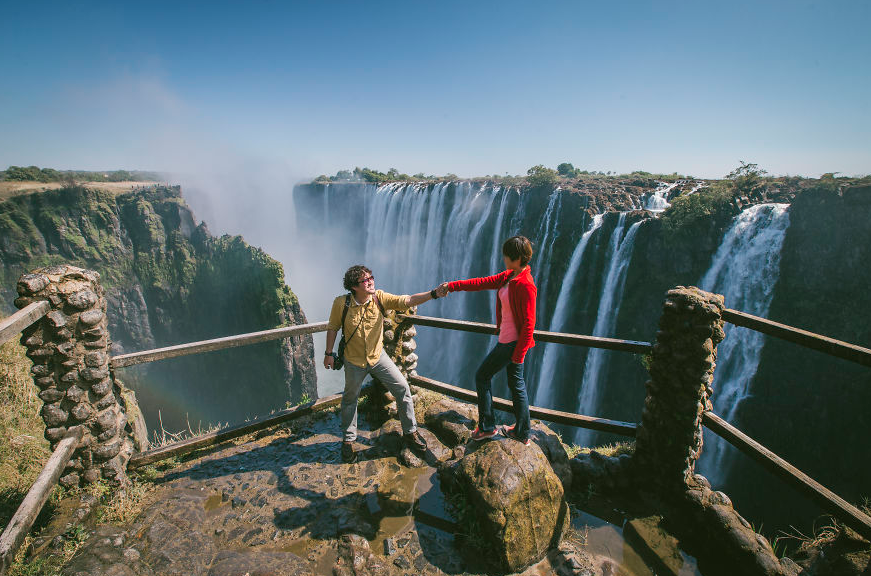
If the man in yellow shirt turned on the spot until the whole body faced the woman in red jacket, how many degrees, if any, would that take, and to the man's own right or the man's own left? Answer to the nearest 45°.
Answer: approximately 45° to the man's own left

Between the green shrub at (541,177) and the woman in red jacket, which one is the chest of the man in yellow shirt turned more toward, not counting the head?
the woman in red jacket

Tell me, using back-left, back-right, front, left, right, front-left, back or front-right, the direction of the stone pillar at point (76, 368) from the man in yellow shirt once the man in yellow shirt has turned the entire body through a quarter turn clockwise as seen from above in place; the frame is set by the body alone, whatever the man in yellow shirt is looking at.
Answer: front-right

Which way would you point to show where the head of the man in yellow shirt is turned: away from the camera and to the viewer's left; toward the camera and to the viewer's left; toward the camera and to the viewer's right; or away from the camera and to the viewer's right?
toward the camera and to the viewer's right

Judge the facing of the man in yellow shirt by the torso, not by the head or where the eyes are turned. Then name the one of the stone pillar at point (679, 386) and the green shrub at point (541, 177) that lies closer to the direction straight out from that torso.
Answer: the stone pillar

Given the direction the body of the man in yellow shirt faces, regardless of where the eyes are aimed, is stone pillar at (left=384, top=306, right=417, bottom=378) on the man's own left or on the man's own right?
on the man's own left

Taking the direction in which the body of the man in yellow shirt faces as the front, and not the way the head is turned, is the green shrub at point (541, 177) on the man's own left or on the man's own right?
on the man's own left

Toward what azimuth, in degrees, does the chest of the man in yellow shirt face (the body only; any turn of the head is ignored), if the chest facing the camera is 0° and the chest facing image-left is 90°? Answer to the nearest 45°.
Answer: approximately 315°
